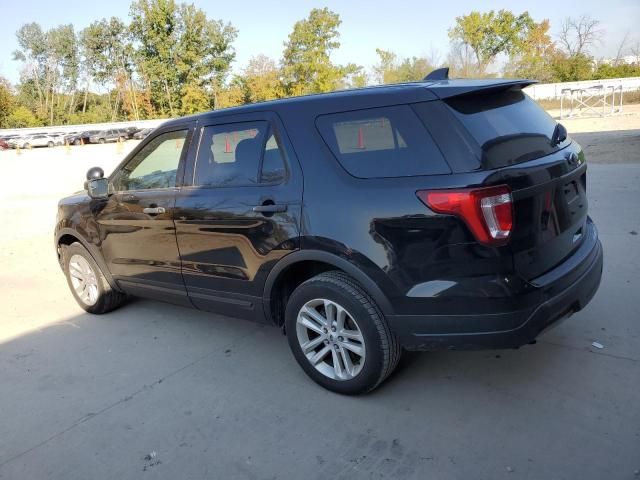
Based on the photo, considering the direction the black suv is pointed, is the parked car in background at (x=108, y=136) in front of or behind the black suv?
in front

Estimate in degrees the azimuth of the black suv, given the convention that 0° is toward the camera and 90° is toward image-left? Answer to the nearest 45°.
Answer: approximately 135°

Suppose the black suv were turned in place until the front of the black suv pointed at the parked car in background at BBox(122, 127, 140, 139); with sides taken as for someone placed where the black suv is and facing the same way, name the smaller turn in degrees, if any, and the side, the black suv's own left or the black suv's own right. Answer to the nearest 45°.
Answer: approximately 45° to the black suv's own right

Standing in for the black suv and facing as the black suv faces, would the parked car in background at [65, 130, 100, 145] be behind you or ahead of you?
ahead
